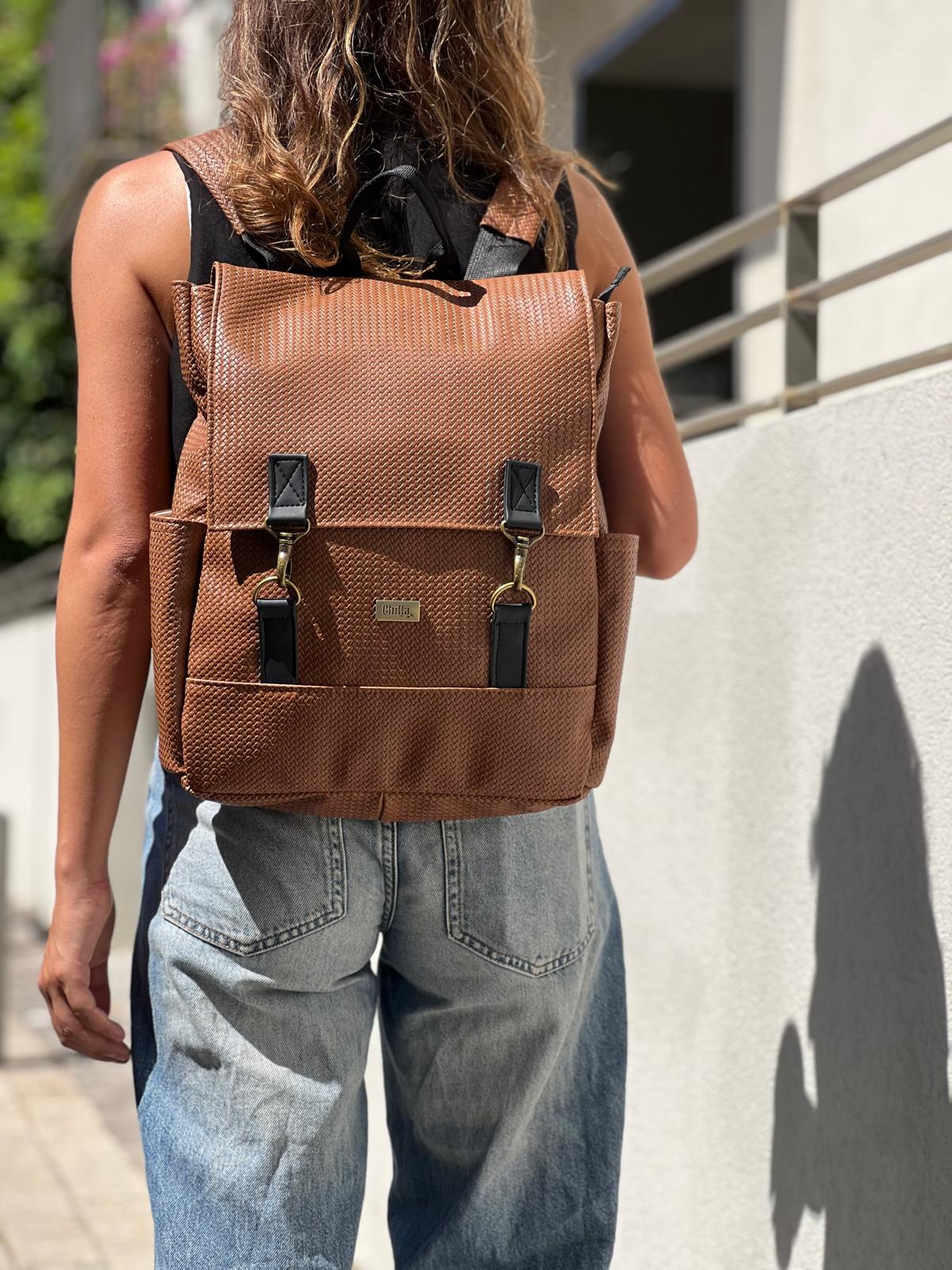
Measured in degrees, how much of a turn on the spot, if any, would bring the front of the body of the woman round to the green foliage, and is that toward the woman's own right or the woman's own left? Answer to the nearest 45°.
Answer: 0° — they already face it

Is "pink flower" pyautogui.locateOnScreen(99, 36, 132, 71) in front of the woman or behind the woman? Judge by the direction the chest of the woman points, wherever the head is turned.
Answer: in front

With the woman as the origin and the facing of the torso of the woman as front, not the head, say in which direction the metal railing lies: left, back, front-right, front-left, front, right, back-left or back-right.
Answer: front-right

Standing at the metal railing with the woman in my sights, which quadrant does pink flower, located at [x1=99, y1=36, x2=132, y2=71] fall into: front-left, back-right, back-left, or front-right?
back-right

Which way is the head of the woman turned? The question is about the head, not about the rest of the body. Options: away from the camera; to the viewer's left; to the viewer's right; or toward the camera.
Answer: away from the camera

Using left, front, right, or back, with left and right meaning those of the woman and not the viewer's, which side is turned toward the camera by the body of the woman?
back
